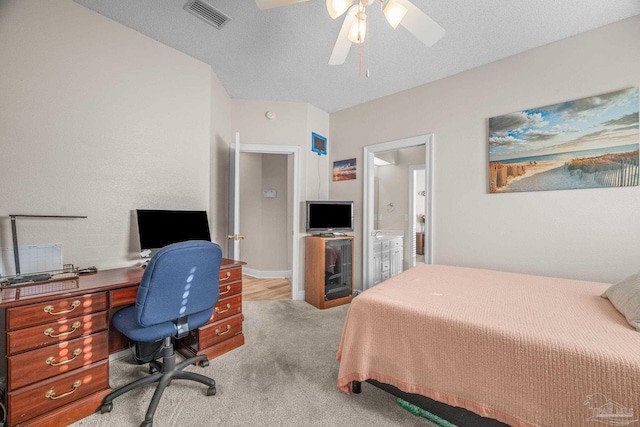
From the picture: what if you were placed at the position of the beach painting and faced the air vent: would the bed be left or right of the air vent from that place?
left

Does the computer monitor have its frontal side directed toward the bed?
yes

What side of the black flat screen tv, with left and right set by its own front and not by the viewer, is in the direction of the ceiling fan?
front

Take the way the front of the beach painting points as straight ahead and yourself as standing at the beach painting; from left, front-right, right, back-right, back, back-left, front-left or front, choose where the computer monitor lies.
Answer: front

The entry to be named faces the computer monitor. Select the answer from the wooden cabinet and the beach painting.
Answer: the beach painting

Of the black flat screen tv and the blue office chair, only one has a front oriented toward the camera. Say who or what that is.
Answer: the black flat screen tv

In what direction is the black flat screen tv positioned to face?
toward the camera

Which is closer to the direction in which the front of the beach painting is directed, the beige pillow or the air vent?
the air vent

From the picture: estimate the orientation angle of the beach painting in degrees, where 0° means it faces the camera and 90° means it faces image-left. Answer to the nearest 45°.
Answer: approximately 45°

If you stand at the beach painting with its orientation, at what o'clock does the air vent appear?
The air vent is roughly at 12 o'clock from the beach painting.

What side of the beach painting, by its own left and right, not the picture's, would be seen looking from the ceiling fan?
front

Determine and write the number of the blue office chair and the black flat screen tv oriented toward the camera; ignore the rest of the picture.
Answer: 1

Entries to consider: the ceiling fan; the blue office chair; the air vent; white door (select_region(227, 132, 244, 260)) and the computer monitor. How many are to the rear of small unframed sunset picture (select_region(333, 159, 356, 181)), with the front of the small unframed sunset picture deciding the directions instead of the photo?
0

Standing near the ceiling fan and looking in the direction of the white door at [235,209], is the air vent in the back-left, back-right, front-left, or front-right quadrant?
front-left

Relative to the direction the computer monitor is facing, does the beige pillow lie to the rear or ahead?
ahead

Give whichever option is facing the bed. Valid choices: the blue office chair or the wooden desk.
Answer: the wooden desk

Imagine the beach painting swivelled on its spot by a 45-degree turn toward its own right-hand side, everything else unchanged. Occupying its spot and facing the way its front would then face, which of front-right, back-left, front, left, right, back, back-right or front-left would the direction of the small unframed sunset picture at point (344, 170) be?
front

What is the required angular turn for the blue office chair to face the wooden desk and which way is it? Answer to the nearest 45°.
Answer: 0° — it already faces it
